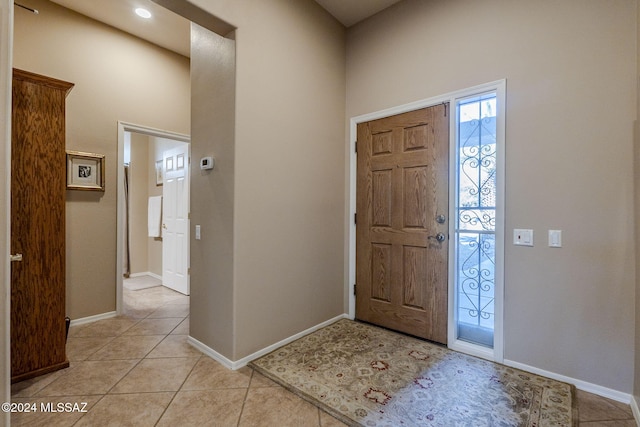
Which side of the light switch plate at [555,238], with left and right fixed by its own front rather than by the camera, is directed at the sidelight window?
right

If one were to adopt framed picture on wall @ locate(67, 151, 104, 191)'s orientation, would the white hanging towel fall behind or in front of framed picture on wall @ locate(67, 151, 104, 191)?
behind

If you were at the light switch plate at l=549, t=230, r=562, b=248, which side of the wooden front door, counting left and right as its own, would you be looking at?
left

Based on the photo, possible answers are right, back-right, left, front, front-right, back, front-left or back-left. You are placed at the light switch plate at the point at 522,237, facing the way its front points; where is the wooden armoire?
front-right

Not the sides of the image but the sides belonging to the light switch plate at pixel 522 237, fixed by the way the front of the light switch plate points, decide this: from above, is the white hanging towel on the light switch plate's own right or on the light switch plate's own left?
on the light switch plate's own right

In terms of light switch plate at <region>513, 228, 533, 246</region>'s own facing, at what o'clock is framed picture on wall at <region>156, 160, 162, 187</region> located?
The framed picture on wall is roughly at 3 o'clock from the light switch plate.

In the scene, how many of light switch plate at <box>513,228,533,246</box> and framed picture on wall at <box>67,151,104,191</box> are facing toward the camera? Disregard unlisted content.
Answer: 2

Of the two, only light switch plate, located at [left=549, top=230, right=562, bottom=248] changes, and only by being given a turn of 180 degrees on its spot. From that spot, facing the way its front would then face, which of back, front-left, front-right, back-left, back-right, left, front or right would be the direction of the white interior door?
left

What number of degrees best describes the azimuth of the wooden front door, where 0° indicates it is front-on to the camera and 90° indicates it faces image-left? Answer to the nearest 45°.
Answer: approximately 45°
